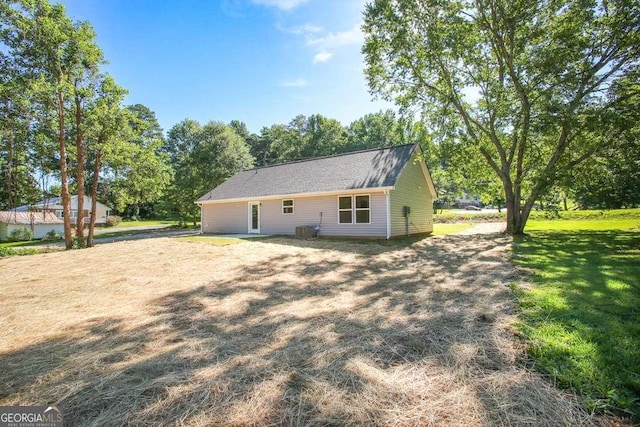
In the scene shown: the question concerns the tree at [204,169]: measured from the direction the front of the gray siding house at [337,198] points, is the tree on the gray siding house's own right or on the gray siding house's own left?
on the gray siding house's own left

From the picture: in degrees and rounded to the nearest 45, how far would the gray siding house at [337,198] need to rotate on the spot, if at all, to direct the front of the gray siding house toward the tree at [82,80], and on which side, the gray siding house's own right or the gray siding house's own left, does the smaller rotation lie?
approximately 135° to the gray siding house's own left

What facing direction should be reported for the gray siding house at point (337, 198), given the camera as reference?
facing away from the viewer and to the right of the viewer

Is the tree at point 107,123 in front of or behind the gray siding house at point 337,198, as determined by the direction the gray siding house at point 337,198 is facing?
behind
